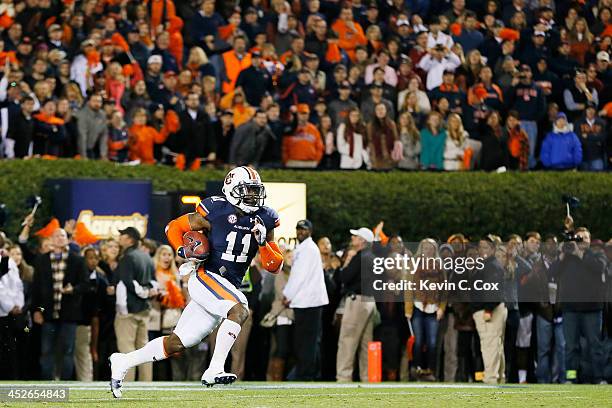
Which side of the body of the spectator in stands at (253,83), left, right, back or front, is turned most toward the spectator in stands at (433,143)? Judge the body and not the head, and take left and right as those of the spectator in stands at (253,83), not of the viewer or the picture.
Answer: left

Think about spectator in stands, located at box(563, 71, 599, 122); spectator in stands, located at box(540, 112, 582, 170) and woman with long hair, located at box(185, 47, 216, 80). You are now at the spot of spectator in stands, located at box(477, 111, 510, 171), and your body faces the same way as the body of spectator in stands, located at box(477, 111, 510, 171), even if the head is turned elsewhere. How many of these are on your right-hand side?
1

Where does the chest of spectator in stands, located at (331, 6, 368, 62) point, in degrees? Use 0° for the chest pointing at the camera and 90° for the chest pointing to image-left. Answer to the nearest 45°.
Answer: approximately 0°

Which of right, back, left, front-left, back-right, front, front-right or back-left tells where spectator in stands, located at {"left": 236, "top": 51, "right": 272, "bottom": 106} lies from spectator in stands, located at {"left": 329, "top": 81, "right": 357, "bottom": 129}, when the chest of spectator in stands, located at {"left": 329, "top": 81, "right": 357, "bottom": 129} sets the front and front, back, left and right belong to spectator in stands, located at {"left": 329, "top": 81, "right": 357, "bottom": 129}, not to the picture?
right

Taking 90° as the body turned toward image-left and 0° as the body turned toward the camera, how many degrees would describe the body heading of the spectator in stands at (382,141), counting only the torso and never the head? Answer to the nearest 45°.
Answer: approximately 0°

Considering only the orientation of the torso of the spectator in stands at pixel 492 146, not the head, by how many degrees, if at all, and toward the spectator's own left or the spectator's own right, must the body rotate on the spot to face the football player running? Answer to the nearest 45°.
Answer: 0° — they already face them
